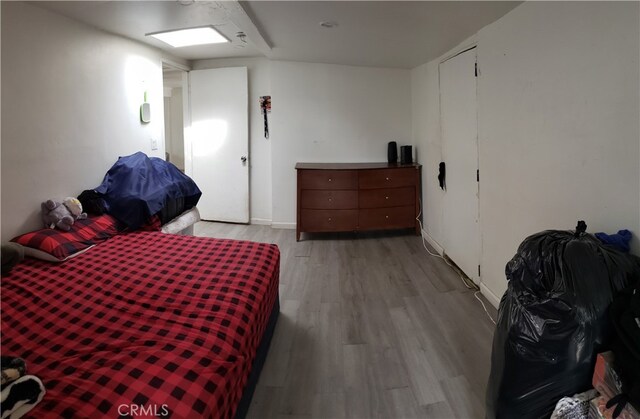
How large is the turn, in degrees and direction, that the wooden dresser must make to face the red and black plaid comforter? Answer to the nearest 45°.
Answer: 0° — it already faces it

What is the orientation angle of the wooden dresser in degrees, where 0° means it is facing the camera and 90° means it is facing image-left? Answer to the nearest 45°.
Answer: approximately 0°

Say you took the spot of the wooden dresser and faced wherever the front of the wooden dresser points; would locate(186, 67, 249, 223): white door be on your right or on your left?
on your right

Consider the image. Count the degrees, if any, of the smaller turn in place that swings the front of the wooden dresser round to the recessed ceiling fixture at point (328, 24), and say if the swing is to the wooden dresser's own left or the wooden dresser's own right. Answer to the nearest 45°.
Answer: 0° — it already faces it

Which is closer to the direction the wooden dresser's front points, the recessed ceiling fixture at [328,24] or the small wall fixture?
the recessed ceiling fixture
